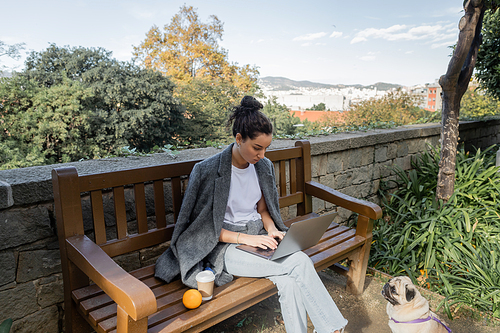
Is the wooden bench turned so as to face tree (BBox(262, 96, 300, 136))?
no

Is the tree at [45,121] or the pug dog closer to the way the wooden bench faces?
the pug dog

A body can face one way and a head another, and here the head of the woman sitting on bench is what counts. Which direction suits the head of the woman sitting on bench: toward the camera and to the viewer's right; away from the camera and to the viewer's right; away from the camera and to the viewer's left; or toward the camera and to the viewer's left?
toward the camera and to the viewer's right

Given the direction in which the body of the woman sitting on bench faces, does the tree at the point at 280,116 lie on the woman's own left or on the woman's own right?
on the woman's own left

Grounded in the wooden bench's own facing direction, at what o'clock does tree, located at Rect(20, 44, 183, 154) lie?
The tree is roughly at 7 o'clock from the wooden bench.

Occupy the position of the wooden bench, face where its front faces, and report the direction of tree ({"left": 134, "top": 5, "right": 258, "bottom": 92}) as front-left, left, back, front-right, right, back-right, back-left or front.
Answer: back-left

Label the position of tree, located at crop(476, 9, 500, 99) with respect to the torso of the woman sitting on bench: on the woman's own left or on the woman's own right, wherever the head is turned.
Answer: on the woman's own left

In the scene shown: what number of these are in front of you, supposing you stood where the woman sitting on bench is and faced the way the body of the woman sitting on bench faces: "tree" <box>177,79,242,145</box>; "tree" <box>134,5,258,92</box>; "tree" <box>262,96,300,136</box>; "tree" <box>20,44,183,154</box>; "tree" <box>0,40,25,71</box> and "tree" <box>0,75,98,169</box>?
0

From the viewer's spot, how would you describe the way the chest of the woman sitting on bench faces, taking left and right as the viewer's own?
facing the viewer and to the right of the viewer

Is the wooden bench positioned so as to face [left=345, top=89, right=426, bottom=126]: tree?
no

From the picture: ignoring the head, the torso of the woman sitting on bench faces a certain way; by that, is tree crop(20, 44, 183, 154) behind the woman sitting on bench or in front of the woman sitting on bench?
behind

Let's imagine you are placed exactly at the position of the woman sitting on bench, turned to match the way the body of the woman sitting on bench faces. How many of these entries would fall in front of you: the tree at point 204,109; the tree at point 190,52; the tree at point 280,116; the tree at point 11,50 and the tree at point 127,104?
0

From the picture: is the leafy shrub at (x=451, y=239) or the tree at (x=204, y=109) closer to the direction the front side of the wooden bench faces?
the leafy shrub

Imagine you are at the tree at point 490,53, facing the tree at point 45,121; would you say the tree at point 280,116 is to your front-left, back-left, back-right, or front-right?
front-right

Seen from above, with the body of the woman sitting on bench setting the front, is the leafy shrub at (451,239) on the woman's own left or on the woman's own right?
on the woman's own left

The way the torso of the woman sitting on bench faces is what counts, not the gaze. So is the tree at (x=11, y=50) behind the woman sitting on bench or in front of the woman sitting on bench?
behind

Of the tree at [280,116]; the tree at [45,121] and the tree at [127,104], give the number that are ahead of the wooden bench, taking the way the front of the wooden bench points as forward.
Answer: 0
